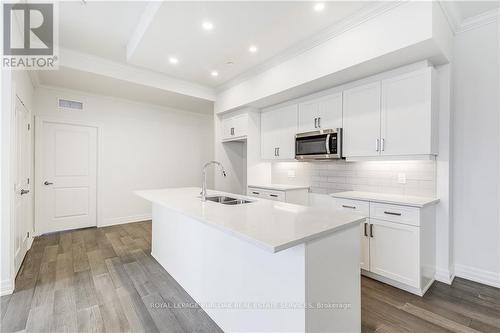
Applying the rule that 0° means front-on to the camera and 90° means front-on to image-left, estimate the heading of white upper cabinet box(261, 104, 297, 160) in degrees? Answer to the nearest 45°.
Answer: approximately 45°

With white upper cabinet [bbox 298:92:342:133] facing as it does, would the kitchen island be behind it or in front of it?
in front

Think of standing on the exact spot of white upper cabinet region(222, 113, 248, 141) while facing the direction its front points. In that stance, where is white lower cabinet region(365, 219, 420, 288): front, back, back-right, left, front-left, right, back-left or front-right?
left

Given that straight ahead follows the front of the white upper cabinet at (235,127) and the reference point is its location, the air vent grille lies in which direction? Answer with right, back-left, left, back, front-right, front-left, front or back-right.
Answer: front-right

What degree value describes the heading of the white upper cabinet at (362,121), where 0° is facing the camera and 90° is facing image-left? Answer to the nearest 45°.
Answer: approximately 45°

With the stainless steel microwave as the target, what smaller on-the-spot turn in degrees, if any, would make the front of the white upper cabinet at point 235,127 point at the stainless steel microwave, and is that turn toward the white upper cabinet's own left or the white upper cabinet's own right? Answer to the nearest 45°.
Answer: approximately 90° to the white upper cabinet's own left

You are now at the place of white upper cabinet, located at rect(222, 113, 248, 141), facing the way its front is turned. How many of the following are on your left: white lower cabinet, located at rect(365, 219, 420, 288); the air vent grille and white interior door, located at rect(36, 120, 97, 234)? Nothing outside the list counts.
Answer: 1

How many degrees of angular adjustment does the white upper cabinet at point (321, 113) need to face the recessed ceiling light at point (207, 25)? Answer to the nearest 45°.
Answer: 0° — it already faces it

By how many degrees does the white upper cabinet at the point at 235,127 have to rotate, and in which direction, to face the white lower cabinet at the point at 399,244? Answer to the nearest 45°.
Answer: approximately 90° to its left

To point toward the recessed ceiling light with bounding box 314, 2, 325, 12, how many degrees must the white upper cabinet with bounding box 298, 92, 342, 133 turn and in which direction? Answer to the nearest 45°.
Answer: approximately 45° to its left
